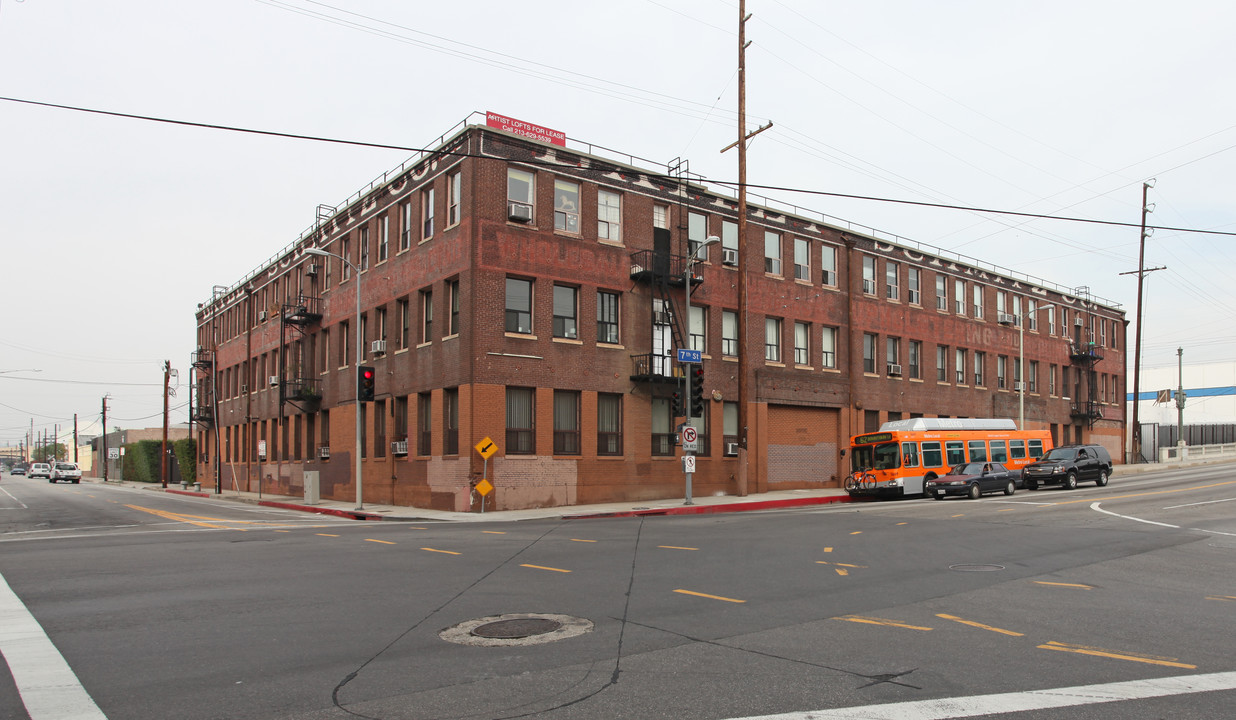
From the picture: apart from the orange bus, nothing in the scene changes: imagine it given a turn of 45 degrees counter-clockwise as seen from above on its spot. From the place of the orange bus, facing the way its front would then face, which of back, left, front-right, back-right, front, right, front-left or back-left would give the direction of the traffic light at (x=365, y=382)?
front-right

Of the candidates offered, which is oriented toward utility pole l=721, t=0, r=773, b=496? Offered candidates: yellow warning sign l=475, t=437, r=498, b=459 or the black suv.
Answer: the black suv

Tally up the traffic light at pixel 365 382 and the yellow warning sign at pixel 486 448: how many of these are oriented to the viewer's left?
0

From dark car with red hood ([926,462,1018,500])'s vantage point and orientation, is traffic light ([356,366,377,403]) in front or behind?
in front

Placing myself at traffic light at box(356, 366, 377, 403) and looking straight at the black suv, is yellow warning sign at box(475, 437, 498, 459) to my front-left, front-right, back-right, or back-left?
front-right

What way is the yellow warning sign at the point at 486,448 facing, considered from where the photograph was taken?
facing the viewer

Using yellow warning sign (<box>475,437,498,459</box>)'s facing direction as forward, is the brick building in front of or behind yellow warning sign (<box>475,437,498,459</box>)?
behind

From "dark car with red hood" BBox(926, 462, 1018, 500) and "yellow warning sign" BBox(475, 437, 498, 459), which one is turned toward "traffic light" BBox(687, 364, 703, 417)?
the dark car with red hood

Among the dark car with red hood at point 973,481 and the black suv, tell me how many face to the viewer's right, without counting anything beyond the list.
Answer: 0

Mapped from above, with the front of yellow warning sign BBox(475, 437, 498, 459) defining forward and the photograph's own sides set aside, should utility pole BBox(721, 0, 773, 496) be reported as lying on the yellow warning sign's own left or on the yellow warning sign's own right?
on the yellow warning sign's own left

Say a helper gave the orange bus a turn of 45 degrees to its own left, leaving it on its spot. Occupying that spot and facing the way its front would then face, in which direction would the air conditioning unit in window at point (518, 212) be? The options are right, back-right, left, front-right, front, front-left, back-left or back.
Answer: front-right

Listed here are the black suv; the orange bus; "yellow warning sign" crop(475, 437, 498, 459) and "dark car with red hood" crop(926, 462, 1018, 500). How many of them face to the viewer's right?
0

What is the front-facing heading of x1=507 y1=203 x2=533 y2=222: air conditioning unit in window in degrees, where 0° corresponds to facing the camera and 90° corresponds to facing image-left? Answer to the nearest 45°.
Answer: approximately 315°
